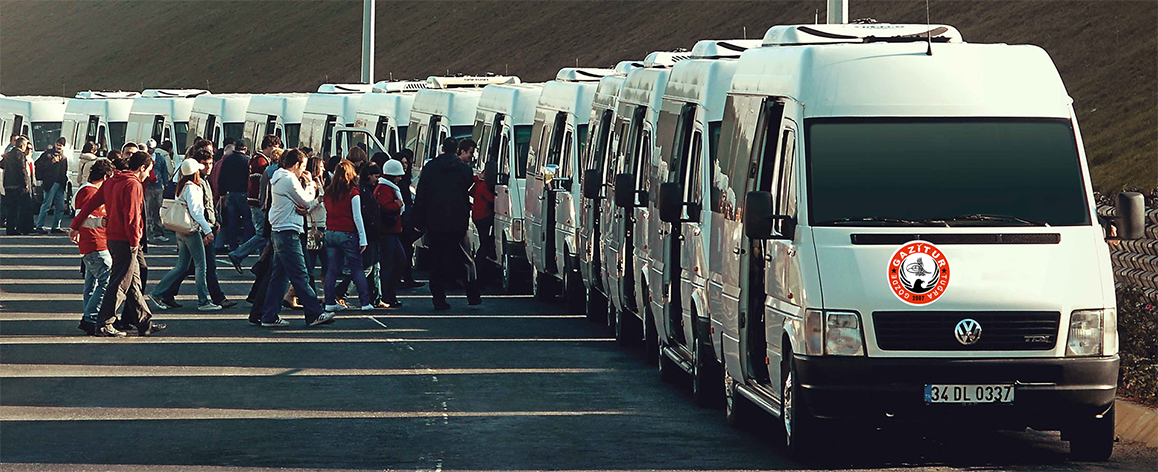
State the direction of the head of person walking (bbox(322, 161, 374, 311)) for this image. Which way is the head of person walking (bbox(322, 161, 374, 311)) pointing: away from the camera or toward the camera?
away from the camera

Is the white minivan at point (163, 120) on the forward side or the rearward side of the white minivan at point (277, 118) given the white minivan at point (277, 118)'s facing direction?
on the rearward side

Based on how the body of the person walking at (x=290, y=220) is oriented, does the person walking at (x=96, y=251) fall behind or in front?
behind
